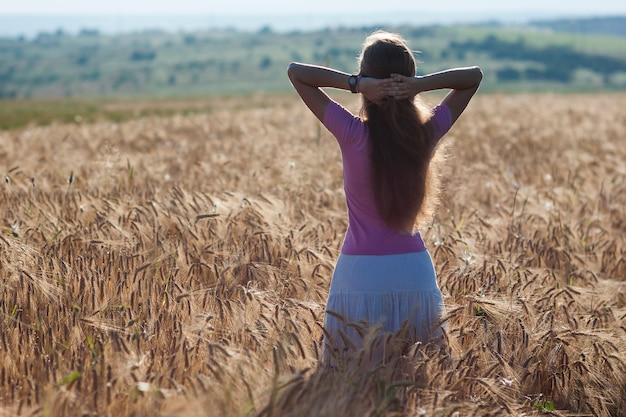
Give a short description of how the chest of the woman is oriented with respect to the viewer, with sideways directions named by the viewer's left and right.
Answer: facing away from the viewer

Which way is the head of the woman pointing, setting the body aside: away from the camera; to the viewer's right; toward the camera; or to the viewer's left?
away from the camera
